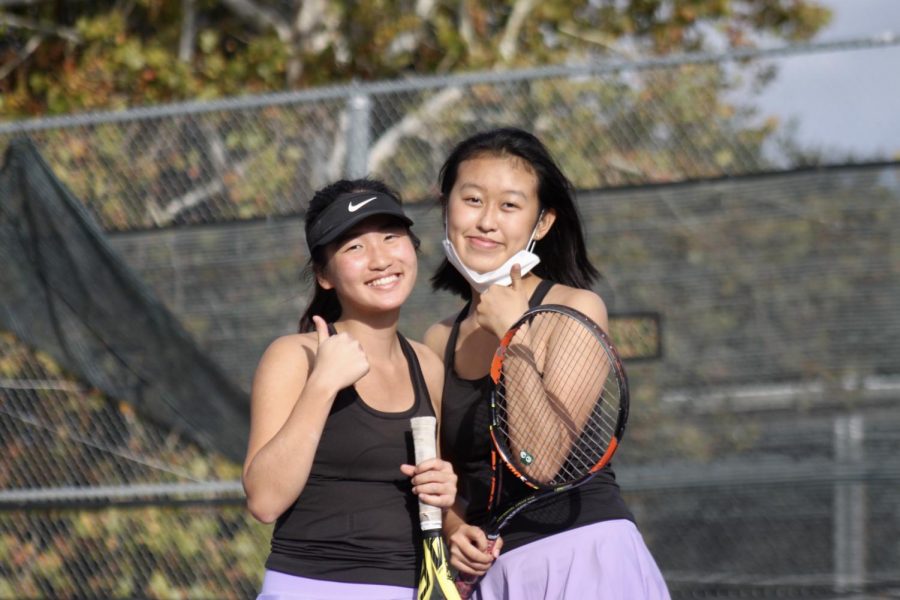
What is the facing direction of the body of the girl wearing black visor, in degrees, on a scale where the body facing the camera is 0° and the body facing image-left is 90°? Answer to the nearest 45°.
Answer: approximately 315°

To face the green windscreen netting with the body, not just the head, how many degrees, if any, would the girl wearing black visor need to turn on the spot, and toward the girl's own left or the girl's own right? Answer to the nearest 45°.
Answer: approximately 180°

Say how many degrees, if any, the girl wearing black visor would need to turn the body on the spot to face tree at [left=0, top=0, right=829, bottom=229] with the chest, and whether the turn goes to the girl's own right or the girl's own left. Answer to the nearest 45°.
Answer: approximately 135° to the girl's own left

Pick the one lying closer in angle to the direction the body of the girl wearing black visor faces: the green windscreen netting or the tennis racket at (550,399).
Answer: the tennis racket

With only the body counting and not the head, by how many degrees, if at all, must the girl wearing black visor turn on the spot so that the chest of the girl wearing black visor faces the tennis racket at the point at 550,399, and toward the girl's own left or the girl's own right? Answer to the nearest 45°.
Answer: approximately 45° to the girl's own left
